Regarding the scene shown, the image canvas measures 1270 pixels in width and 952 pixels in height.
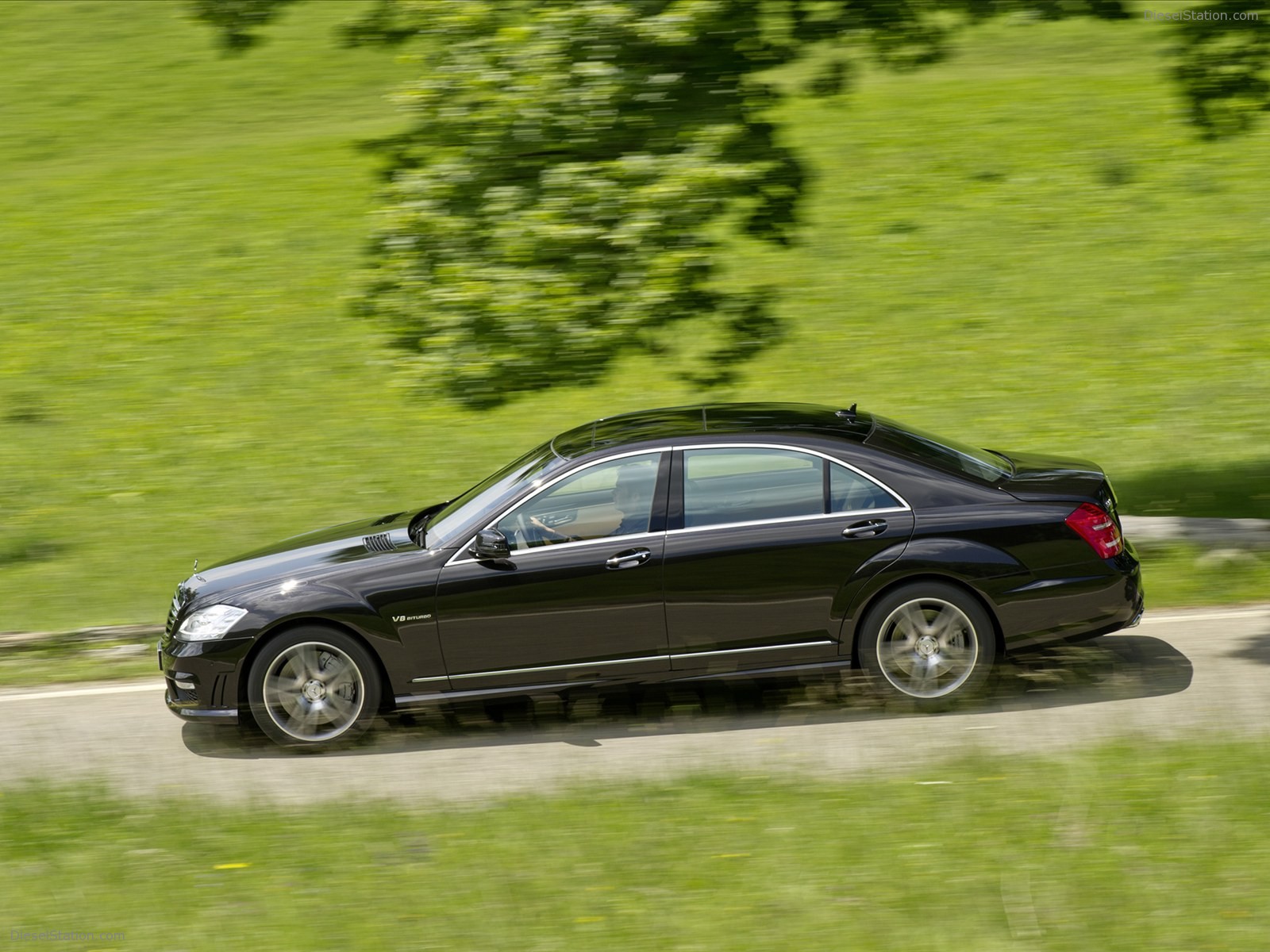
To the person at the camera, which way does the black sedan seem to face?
facing to the left of the viewer
